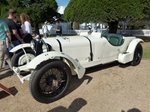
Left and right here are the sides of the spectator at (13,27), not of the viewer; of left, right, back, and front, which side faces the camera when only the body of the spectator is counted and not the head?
right

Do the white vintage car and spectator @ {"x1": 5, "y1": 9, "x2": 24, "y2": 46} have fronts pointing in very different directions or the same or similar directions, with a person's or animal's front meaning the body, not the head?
very different directions

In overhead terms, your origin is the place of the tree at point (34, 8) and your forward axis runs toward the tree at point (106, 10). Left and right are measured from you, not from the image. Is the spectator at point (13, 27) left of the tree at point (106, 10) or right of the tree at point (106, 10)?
right

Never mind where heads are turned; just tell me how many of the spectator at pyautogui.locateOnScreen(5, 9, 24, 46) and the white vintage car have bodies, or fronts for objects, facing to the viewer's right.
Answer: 1

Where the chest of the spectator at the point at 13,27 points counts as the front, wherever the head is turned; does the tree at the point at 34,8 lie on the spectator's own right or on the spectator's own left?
on the spectator's own left
